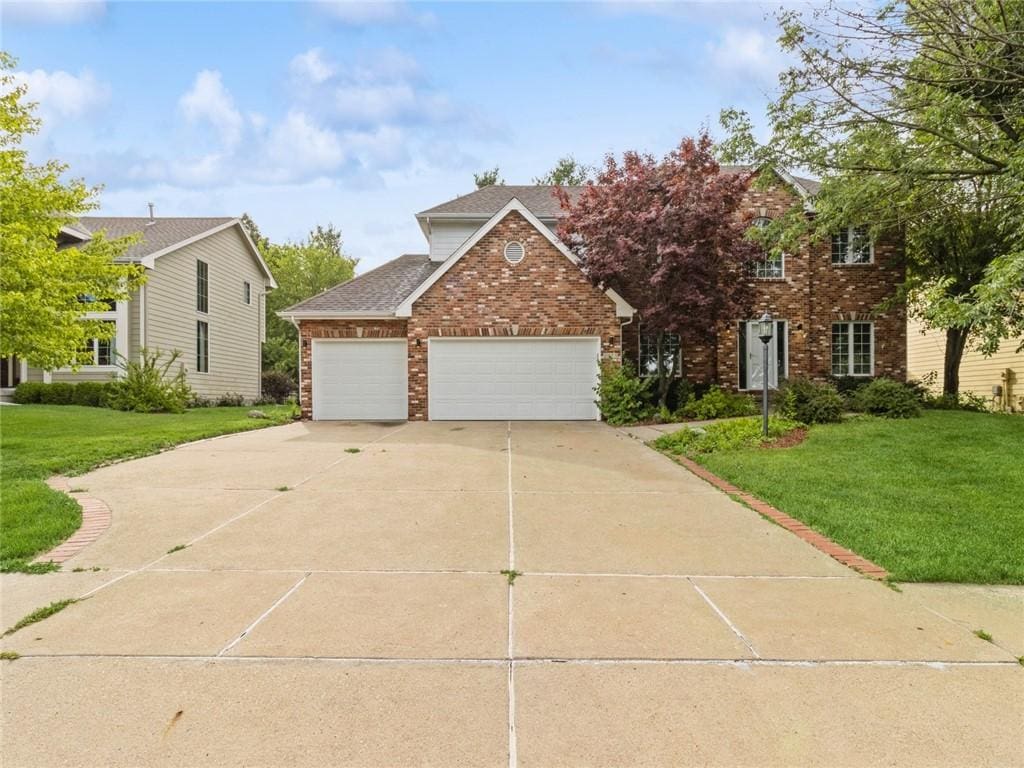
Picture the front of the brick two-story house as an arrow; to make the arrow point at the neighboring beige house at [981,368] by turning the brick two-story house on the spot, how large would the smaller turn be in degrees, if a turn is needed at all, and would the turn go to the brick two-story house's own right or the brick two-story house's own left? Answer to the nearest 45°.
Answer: approximately 135° to the brick two-story house's own left

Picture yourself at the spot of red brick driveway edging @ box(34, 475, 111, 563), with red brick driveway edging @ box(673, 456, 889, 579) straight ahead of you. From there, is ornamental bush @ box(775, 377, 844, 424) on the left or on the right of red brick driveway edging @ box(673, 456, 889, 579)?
left

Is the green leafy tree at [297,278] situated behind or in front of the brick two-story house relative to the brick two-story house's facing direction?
behind

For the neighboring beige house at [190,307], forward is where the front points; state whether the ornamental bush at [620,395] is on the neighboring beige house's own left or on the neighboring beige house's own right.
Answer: on the neighboring beige house's own left

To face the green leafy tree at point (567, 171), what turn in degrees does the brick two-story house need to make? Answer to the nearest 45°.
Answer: approximately 180°

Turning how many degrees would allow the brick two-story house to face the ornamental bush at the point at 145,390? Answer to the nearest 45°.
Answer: approximately 90° to its right

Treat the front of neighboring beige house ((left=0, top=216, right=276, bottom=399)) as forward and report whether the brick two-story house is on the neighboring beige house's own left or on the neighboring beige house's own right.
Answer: on the neighboring beige house's own left

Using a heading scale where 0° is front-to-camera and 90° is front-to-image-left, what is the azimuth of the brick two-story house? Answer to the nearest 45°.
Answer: approximately 0°

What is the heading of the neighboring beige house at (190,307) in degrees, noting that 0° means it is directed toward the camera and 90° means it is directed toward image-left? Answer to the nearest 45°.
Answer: approximately 45°
